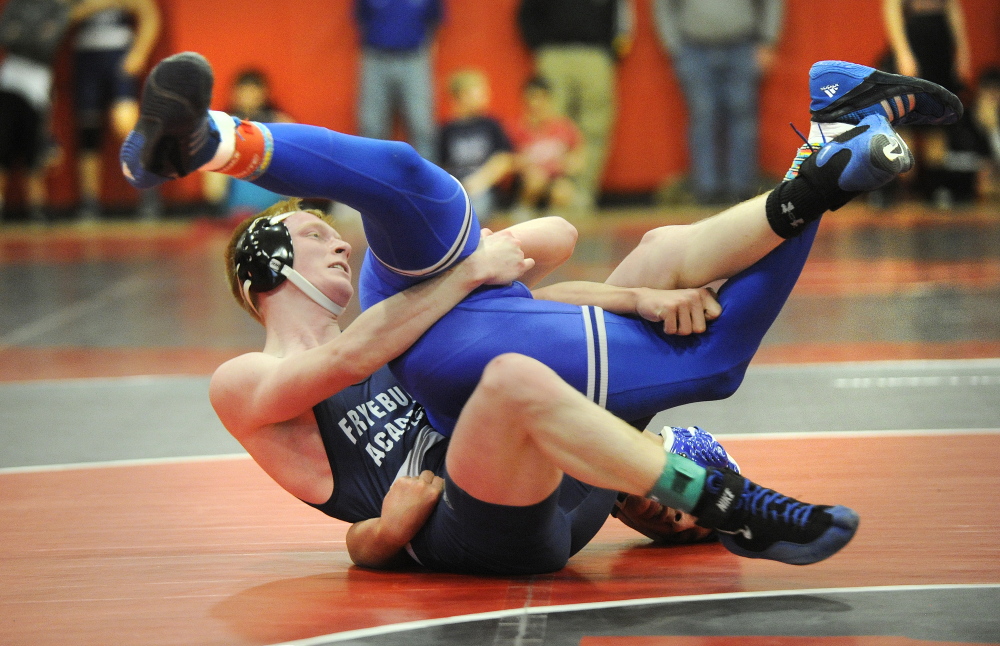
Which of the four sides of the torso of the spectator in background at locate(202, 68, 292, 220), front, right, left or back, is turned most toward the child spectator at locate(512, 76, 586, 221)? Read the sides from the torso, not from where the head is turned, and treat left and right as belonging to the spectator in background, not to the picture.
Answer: left

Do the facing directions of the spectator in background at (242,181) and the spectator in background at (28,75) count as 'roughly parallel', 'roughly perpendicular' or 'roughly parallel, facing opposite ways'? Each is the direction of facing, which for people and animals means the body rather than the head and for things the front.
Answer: roughly parallel

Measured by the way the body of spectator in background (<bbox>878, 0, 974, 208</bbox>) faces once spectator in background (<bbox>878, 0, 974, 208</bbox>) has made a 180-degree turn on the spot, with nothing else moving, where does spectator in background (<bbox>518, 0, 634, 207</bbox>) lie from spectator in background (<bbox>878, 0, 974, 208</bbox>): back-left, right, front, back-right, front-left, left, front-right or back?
left

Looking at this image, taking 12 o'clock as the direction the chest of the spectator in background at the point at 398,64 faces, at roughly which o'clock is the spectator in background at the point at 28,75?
the spectator in background at the point at 28,75 is roughly at 3 o'clock from the spectator in background at the point at 398,64.

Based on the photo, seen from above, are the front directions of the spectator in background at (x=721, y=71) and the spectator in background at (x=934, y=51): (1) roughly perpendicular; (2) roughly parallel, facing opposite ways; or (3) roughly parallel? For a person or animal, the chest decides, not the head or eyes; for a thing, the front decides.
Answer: roughly parallel

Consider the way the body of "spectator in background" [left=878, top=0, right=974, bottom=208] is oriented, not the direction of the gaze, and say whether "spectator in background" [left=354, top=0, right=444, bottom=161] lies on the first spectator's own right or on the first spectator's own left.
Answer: on the first spectator's own right

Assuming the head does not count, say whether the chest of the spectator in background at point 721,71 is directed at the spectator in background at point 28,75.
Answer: no

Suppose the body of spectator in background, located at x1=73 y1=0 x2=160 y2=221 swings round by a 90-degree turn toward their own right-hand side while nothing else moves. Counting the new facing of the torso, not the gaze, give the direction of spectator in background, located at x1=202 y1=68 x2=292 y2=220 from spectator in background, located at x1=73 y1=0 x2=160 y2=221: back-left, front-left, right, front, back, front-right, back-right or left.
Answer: back-left

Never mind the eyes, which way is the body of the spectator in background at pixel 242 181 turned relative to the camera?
toward the camera

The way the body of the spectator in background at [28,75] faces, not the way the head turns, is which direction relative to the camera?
toward the camera

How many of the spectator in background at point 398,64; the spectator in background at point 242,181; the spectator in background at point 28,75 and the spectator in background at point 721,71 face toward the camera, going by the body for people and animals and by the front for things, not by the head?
4

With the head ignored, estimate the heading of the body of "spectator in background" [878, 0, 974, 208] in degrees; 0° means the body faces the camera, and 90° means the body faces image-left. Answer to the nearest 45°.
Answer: approximately 0°

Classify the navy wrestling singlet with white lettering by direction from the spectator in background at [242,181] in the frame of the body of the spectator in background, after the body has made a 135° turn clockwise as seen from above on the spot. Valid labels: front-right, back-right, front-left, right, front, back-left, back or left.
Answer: back-left

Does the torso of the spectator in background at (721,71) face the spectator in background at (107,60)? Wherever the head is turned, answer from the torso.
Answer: no

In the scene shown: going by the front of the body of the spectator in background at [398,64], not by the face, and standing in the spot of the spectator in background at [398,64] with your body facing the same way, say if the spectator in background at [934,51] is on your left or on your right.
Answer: on your left

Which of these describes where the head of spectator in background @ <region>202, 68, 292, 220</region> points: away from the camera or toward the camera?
toward the camera
